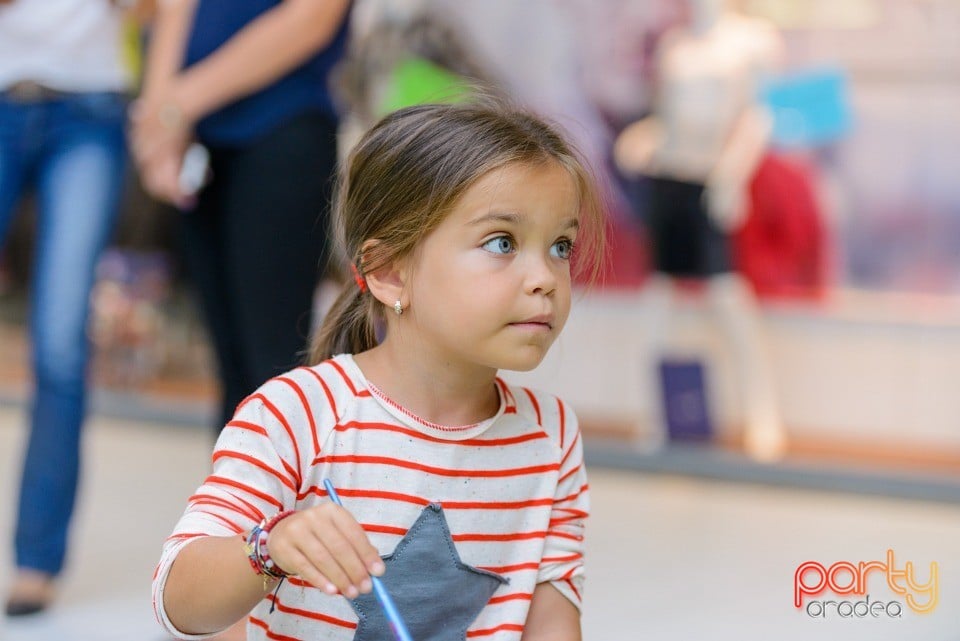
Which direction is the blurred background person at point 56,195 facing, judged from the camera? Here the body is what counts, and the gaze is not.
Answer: toward the camera

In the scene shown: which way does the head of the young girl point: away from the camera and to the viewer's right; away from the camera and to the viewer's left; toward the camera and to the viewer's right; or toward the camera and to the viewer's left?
toward the camera and to the viewer's right

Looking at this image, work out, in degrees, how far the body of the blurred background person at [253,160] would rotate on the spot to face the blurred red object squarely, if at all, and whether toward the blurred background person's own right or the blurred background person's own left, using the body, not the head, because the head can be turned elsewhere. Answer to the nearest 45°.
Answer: approximately 180°

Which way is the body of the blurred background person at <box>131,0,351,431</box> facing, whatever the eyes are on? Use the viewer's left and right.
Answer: facing the viewer and to the left of the viewer

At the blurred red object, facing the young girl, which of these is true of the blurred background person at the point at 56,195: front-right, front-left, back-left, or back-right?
front-right

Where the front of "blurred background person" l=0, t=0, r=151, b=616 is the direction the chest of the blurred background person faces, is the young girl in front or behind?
in front

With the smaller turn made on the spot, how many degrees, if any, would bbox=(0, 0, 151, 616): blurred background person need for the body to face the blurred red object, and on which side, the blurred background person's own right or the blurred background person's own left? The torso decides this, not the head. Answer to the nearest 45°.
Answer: approximately 135° to the blurred background person's own left

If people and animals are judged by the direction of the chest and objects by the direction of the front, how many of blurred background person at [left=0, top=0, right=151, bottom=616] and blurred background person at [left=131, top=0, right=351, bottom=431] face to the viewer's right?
0

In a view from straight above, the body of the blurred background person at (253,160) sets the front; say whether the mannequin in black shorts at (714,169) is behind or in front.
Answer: behind
